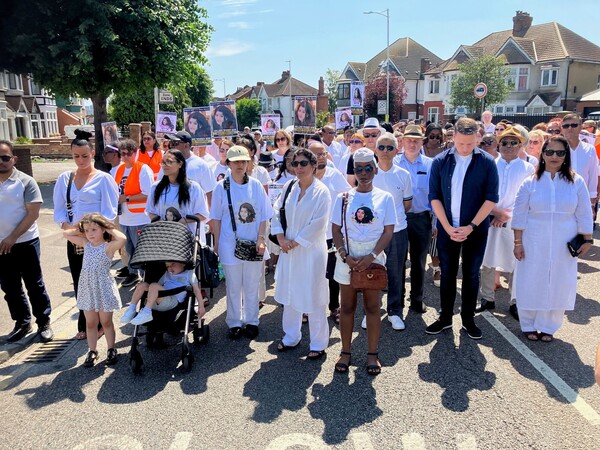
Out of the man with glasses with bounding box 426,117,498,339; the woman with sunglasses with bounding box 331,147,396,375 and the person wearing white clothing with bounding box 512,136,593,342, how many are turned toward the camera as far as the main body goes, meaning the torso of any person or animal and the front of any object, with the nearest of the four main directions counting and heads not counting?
3

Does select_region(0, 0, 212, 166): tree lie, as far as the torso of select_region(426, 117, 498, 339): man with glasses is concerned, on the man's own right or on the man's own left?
on the man's own right

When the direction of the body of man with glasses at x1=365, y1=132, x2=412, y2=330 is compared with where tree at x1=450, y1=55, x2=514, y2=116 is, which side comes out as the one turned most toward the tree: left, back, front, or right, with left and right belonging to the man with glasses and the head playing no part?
back

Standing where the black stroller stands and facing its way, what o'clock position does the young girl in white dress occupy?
The young girl in white dress is roughly at 2 o'clock from the black stroller.

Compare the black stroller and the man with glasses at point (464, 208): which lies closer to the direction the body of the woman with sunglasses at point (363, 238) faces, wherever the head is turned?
the black stroller

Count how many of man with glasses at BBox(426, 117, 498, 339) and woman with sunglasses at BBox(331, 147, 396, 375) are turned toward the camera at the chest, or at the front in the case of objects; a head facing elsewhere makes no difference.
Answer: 2

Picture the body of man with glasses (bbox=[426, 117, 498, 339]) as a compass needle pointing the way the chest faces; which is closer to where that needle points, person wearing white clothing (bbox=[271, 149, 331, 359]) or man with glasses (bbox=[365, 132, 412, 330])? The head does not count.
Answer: the person wearing white clothing

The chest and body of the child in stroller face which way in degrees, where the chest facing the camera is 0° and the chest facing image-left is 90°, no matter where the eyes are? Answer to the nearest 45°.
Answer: approximately 45°

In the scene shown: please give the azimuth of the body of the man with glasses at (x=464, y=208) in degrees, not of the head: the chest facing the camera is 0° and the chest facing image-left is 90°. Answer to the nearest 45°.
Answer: approximately 0°
